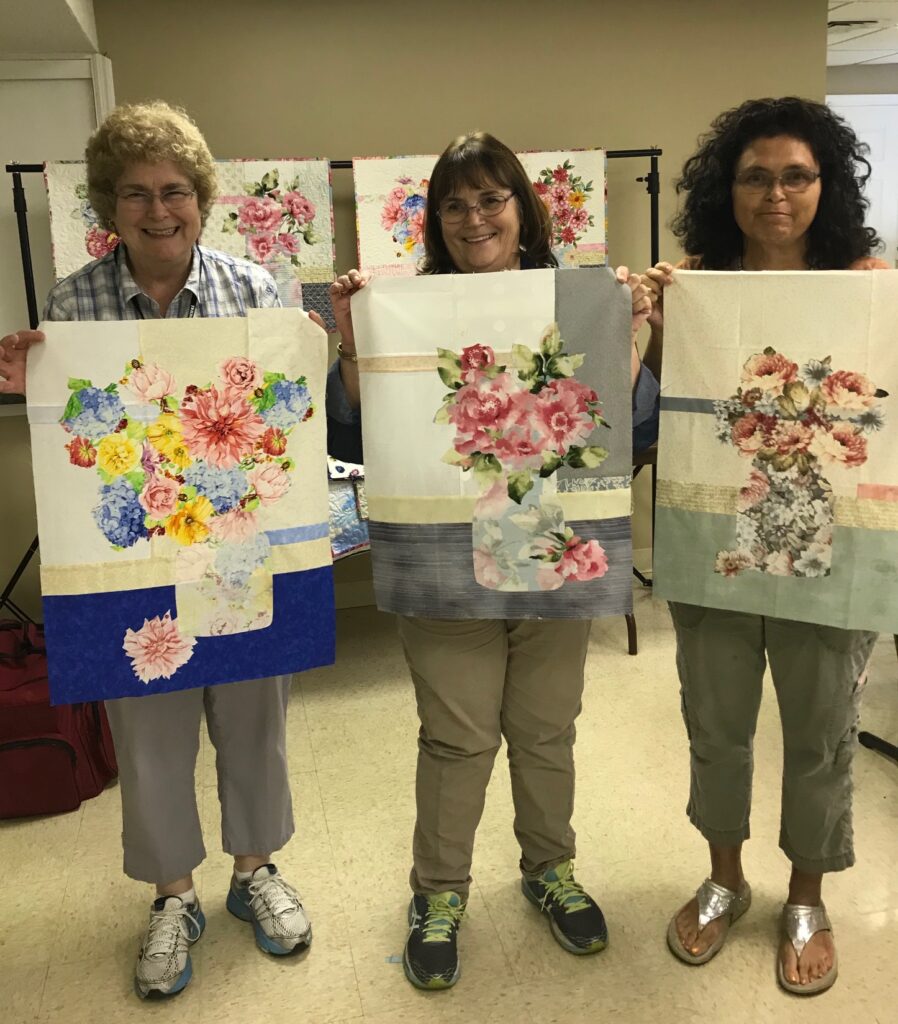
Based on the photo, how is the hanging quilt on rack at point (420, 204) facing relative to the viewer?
toward the camera

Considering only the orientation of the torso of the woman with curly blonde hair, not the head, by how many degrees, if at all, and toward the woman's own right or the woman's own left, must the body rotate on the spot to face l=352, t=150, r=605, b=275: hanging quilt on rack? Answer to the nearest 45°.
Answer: approximately 135° to the woman's own left

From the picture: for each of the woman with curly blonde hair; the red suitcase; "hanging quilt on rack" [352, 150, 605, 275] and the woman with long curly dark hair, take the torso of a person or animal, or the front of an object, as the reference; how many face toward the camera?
4

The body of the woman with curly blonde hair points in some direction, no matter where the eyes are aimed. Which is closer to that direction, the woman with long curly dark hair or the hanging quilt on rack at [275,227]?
the woman with long curly dark hair

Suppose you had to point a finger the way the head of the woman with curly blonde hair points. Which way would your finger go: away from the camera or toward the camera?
toward the camera

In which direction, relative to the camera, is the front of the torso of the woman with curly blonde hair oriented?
toward the camera

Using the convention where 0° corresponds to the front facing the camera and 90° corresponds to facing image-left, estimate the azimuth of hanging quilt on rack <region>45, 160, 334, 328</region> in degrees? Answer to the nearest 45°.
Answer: approximately 0°

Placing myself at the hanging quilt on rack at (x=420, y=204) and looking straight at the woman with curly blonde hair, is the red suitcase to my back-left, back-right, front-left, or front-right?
front-right

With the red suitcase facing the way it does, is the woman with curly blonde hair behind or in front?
in front

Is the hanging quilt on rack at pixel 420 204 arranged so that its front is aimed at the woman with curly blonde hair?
yes

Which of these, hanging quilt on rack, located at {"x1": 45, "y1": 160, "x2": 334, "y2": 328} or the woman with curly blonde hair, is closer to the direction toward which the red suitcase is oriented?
the woman with curly blonde hair
